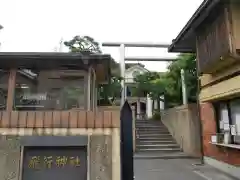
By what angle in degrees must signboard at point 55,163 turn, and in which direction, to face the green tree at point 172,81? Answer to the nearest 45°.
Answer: approximately 135° to its left

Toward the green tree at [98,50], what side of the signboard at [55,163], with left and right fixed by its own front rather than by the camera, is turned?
back

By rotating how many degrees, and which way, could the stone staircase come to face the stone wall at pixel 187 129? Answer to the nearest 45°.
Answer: approximately 45° to its left

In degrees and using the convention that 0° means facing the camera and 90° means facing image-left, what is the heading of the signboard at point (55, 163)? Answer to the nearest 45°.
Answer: approximately 0°

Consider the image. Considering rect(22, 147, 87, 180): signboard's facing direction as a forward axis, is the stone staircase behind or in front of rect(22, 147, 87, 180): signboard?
behind

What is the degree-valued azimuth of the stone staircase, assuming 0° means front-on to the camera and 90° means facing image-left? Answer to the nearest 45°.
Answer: approximately 0°

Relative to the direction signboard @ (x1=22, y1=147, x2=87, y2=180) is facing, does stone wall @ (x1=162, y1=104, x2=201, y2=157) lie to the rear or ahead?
to the rear

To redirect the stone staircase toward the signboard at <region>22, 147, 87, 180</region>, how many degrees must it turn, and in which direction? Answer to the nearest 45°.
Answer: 0° — it already faces it

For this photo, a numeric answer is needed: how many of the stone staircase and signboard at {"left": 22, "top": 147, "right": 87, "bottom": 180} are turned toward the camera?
2
